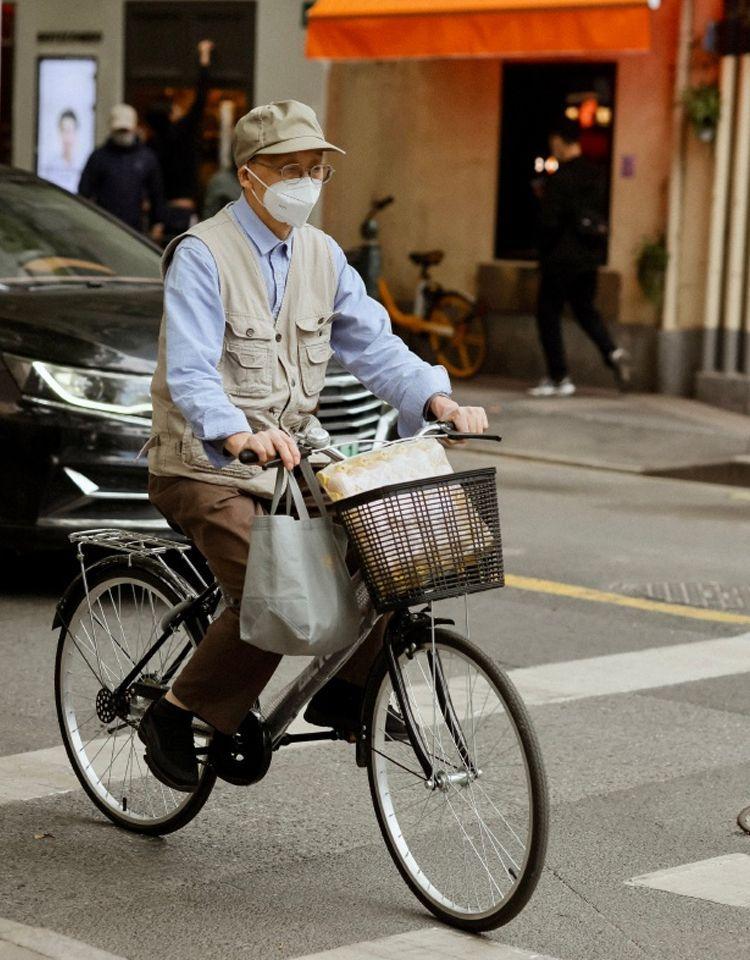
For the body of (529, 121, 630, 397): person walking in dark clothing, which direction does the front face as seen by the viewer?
to the viewer's left

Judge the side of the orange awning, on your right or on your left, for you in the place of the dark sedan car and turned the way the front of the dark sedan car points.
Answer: on your left

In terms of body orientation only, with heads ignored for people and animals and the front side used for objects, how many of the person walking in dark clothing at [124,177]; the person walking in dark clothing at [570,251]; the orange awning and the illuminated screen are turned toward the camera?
3

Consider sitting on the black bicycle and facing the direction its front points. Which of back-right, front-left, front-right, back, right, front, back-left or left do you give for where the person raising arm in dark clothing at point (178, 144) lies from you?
back-left

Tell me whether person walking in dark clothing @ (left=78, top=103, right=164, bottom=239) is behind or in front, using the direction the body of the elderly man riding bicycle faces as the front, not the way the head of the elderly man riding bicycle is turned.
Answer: behind

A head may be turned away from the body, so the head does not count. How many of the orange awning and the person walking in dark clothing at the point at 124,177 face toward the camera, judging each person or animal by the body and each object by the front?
2

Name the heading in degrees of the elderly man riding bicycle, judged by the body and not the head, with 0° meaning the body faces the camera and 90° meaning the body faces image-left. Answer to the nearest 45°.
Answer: approximately 315°

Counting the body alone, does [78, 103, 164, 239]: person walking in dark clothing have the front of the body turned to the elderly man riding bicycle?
yes
